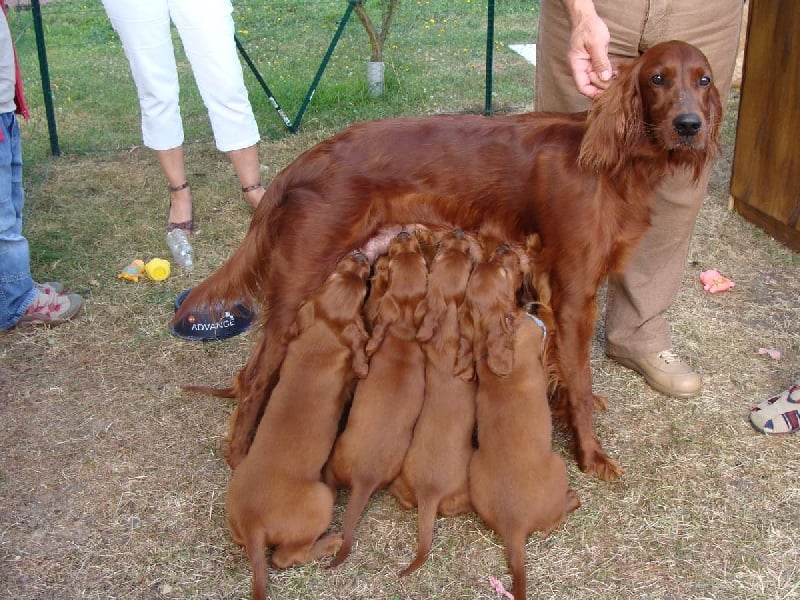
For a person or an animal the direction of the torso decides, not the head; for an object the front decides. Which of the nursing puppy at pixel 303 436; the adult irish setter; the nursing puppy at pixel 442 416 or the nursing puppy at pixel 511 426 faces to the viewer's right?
the adult irish setter

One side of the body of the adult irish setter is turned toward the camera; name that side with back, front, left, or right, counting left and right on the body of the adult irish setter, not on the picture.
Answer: right

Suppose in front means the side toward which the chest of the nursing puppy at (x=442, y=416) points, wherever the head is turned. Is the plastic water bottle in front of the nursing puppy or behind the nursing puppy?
in front

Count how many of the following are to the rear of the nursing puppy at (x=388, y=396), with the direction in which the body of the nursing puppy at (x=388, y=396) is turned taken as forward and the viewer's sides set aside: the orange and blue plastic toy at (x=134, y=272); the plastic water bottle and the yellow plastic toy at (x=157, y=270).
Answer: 0

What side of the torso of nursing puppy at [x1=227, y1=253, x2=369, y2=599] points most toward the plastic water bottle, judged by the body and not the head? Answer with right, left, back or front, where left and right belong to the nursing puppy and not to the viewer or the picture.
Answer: front

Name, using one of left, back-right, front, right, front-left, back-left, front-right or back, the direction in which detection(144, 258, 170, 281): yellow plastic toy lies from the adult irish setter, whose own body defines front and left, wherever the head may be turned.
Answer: back-left

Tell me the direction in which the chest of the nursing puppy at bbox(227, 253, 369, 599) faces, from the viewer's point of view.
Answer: away from the camera

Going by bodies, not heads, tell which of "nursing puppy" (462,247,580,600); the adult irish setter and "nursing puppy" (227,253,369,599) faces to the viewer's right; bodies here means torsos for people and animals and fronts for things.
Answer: the adult irish setter

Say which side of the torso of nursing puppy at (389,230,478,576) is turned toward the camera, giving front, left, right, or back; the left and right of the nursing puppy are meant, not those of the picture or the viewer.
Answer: back

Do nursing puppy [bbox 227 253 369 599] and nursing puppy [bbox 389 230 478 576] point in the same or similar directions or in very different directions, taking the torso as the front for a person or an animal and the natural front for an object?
same or similar directions

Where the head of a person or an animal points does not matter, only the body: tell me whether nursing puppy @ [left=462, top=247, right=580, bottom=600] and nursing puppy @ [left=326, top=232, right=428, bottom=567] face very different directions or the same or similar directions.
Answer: same or similar directions

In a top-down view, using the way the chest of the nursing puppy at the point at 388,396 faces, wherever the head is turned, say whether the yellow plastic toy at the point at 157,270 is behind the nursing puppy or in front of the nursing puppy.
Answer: in front

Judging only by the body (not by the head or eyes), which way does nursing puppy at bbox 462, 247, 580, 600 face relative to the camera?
away from the camera

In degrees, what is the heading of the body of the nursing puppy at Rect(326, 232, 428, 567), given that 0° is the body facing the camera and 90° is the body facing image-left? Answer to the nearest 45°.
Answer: approximately 180°

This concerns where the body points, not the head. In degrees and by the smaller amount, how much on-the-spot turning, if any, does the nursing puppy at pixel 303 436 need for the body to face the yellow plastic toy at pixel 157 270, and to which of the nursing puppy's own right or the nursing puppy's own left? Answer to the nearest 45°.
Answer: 0° — it already faces it
